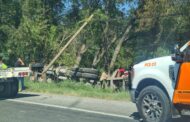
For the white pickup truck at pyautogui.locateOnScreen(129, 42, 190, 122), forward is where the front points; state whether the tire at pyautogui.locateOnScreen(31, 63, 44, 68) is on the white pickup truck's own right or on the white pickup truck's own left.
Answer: on the white pickup truck's own right

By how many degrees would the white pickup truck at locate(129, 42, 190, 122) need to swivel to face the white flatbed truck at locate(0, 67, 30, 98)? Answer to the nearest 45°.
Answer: approximately 45° to its right

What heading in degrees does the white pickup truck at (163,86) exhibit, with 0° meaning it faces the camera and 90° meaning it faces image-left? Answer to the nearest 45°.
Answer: approximately 90°

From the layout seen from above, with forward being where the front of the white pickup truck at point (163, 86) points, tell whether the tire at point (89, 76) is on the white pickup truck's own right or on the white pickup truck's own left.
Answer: on the white pickup truck's own right
